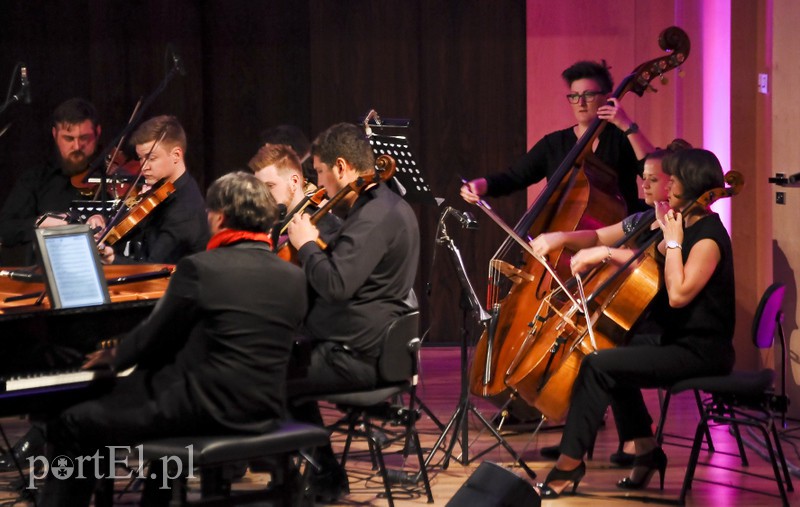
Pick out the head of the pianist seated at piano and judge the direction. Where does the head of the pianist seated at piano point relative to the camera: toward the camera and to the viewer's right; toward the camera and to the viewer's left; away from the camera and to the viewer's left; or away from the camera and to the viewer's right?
away from the camera and to the viewer's left

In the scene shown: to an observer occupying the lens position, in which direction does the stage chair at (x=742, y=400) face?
facing to the left of the viewer

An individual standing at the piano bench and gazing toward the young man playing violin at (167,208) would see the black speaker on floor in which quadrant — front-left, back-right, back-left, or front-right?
back-right

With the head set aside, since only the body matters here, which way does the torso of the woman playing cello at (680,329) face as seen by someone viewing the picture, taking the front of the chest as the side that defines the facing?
to the viewer's left

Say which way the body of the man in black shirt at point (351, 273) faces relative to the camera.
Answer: to the viewer's left

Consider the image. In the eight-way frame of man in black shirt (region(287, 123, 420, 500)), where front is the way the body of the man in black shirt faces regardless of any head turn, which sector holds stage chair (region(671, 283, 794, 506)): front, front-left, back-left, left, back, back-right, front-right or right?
back

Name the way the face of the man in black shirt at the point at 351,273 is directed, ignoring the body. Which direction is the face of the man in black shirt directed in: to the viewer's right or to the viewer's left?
to the viewer's left
